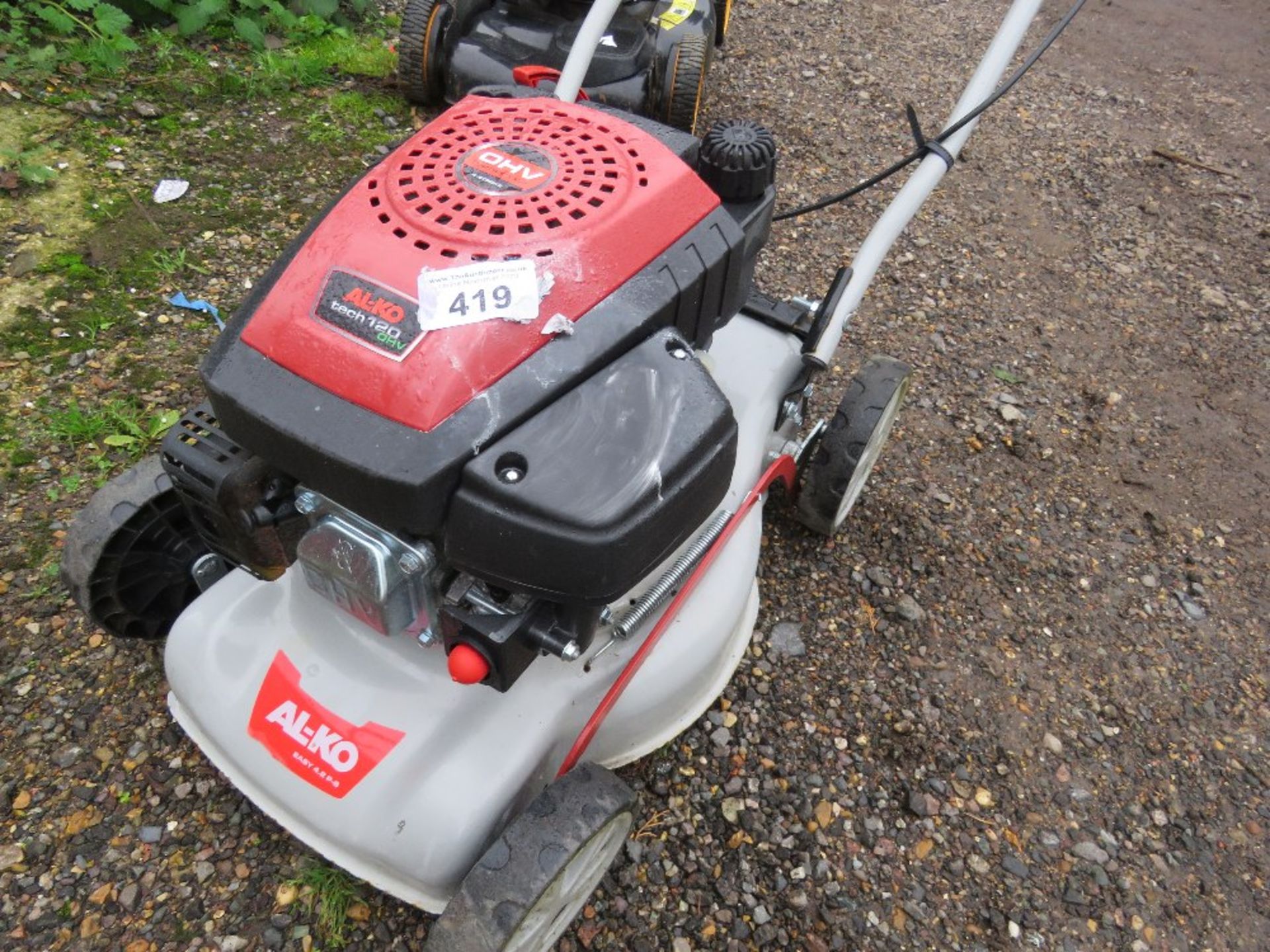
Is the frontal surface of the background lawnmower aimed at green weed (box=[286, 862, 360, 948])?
yes

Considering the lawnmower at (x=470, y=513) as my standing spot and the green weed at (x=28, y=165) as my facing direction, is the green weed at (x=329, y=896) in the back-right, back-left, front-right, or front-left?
back-left

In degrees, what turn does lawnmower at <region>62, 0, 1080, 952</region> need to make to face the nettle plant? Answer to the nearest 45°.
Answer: approximately 90° to its right

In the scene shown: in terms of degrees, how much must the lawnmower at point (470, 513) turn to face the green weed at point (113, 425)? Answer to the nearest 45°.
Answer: approximately 90° to its right

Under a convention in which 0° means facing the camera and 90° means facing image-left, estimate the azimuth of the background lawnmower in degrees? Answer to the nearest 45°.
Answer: approximately 0°

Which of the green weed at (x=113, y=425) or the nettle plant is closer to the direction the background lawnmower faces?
the green weed

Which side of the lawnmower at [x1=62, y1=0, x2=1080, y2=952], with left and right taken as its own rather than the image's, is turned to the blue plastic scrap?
right

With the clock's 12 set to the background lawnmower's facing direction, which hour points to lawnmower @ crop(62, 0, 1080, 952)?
The lawnmower is roughly at 12 o'clock from the background lawnmower.

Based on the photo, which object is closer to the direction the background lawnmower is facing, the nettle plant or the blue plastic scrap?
the blue plastic scrap

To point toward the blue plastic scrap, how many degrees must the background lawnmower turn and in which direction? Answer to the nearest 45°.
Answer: approximately 45° to its right

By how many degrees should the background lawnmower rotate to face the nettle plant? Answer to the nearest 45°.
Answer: approximately 90° to its right
